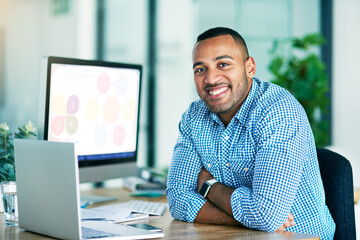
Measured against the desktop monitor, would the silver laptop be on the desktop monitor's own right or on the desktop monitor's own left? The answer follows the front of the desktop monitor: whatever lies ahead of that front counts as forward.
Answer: on the desktop monitor's own right

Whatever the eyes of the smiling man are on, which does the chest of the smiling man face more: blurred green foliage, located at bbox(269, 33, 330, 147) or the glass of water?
the glass of water

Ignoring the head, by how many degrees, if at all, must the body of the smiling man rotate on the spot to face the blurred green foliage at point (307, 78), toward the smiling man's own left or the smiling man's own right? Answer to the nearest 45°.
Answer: approximately 135° to the smiling man's own right

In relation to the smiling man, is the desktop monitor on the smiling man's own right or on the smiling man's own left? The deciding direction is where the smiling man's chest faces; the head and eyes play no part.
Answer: on the smiling man's own right

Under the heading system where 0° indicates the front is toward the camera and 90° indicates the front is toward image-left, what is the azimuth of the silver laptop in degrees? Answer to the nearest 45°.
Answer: approximately 225°
